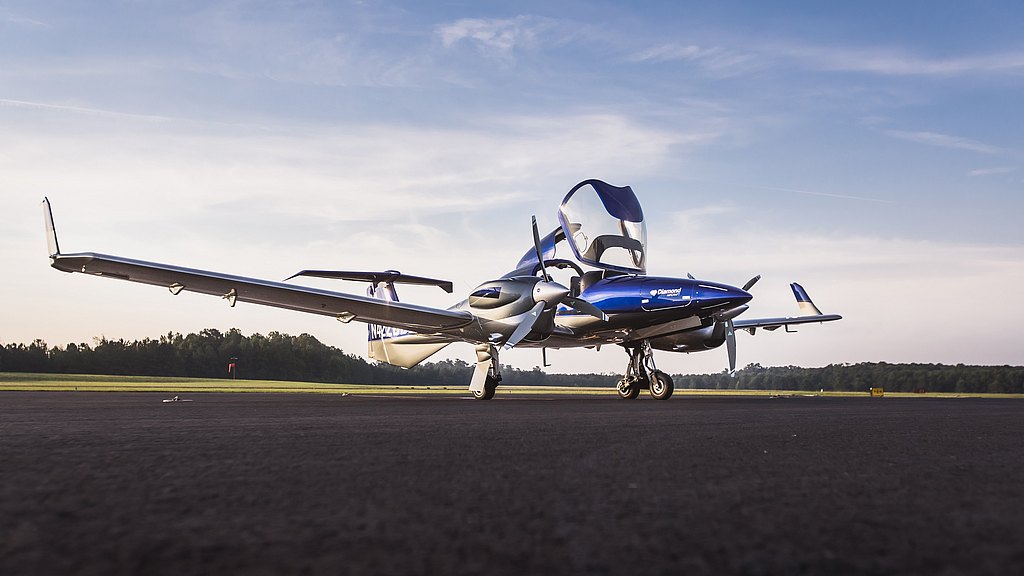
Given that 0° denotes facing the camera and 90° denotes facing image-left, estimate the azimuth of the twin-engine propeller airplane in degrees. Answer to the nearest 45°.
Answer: approximately 315°
